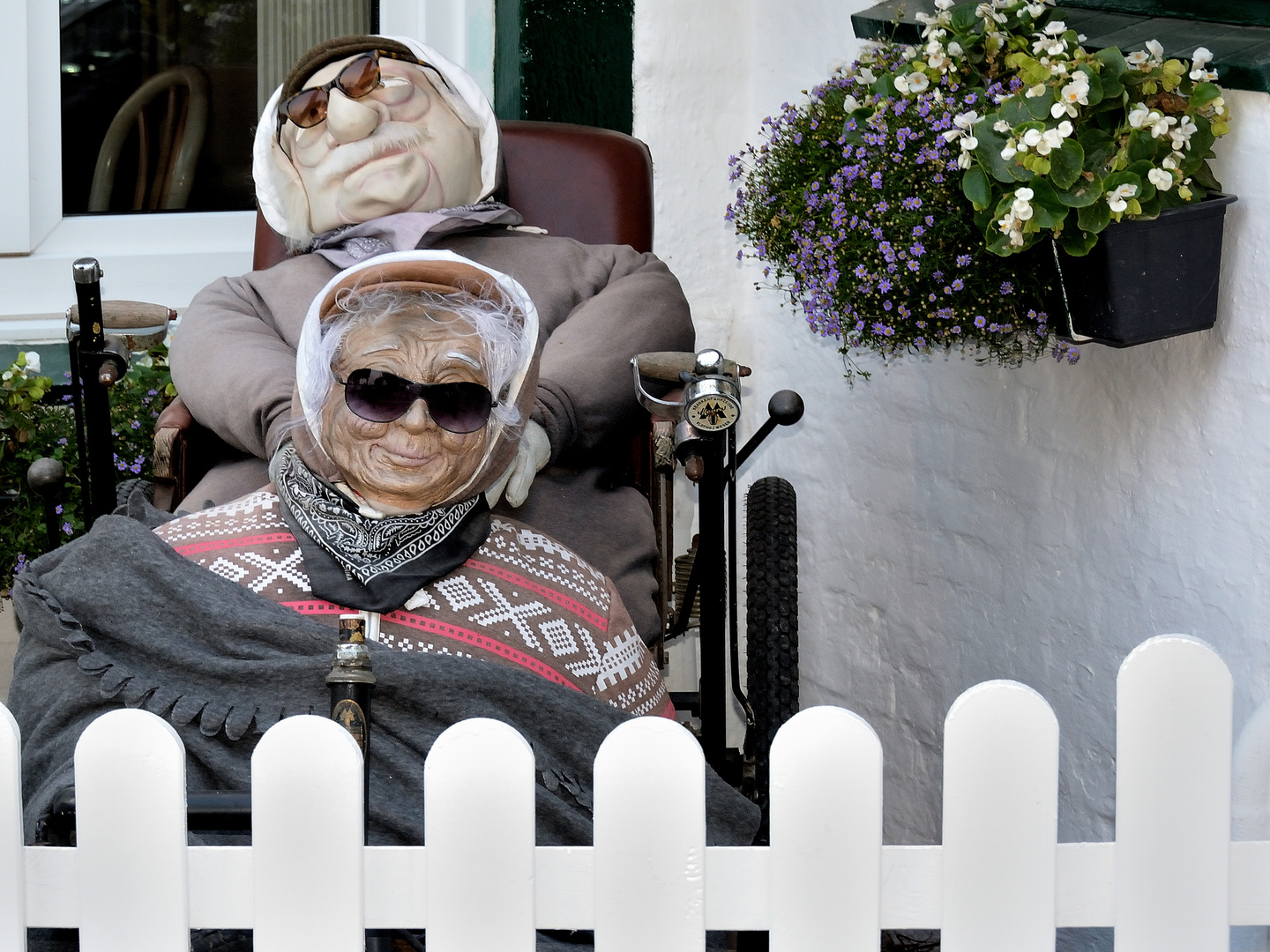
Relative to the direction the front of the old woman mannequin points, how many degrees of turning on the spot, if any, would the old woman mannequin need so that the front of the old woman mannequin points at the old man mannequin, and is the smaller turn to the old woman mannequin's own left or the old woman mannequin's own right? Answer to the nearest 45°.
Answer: approximately 180°

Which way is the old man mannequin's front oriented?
toward the camera

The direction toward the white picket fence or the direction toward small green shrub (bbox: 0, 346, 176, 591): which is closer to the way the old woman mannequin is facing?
the white picket fence

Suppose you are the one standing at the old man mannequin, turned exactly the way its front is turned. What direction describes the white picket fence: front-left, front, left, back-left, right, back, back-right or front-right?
front

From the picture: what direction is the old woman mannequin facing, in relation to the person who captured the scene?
facing the viewer

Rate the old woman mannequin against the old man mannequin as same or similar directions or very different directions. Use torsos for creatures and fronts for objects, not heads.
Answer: same or similar directions

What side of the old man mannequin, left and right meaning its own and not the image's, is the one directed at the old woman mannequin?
front

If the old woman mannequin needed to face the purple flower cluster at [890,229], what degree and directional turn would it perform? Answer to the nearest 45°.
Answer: approximately 90° to its left

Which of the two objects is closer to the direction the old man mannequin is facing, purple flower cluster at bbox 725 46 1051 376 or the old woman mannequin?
the old woman mannequin

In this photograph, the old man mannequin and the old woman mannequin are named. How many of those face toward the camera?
2

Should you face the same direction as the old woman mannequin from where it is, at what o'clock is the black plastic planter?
The black plastic planter is roughly at 9 o'clock from the old woman mannequin.

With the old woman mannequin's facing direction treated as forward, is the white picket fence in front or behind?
in front
